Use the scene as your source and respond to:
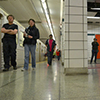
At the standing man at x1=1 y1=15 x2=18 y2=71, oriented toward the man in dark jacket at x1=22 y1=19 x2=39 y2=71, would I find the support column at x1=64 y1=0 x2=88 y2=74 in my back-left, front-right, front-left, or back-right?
front-right

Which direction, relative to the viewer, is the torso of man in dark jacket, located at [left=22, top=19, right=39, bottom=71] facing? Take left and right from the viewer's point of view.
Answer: facing the viewer and to the left of the viewer

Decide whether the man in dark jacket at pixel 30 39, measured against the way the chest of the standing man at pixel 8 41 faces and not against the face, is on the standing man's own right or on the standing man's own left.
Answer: on the standing man's own left

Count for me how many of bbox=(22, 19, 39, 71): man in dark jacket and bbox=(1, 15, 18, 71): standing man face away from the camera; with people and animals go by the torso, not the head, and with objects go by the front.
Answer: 0

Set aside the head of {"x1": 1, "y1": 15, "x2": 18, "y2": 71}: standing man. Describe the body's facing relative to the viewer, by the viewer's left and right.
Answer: facing the viewer

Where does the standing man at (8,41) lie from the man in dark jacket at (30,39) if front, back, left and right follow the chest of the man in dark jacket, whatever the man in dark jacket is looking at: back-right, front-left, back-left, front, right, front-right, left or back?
front-right

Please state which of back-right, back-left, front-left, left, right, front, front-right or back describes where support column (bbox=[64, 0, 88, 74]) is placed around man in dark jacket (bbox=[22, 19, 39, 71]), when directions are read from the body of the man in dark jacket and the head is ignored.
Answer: left
